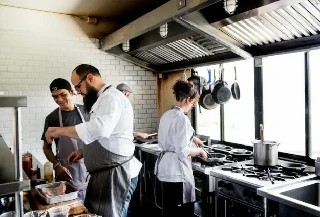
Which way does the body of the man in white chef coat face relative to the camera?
to the viewer's left

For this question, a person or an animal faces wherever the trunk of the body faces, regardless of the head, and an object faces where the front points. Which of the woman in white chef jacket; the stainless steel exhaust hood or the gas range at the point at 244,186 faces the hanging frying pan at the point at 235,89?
the woman in white chef jacket

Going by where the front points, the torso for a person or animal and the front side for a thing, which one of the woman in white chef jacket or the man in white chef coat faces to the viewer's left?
the man in white chef coat

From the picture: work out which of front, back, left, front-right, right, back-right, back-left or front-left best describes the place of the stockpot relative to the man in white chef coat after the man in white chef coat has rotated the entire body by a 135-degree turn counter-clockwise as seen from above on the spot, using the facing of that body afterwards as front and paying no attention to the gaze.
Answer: front-left

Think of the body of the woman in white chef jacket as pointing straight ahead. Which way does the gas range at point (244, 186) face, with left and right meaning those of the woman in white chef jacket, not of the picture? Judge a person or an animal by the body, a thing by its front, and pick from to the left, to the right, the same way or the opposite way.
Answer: the opposite way

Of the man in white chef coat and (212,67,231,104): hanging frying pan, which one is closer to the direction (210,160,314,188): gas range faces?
the man in white chef coat

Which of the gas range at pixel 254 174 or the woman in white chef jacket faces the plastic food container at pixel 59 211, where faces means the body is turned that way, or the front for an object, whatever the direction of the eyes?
the gas range

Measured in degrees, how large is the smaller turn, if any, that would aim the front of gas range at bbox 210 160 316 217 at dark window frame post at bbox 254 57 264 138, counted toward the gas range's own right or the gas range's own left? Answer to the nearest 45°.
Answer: approximately 135° to the gas range's own right

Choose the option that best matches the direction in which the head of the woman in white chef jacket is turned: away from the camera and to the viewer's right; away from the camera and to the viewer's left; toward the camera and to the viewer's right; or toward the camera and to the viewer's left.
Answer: away from the camera and to the viewer's right

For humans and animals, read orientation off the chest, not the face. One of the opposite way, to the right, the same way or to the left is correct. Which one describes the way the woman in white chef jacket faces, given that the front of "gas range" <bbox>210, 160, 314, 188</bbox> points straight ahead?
the opposite way

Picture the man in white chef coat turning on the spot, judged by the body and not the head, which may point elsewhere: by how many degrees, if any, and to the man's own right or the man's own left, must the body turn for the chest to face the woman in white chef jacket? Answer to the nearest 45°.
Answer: approximately 135° to the man's own right

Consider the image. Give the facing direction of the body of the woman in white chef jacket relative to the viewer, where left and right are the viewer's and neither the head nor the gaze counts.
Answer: facing away from the viewer and to the right of the viewer

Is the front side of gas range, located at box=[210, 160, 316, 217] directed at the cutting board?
yes

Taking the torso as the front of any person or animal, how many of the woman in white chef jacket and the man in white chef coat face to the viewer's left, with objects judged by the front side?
1
